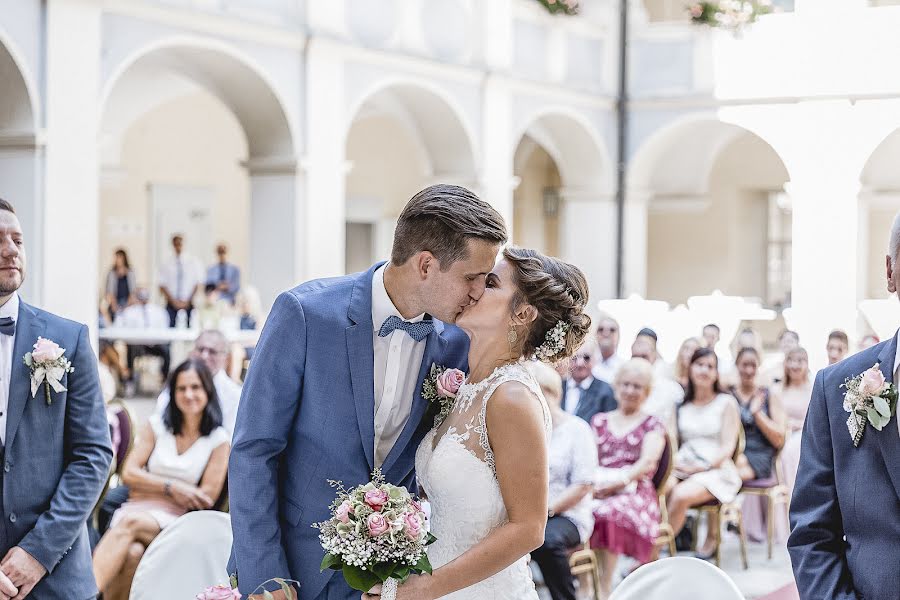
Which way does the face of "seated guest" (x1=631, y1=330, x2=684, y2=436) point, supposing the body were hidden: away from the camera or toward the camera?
toward the camera

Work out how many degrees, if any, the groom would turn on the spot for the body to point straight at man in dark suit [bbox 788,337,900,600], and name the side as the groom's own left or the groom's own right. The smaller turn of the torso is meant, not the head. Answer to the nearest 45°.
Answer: approximately 45° to the groom's own left

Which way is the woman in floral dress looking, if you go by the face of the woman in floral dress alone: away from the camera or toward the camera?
toward the camera

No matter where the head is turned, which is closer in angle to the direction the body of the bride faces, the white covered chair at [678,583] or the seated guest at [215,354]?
the seated guest

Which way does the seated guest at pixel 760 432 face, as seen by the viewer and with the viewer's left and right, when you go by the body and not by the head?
facing the viewer and to the left of the viewer

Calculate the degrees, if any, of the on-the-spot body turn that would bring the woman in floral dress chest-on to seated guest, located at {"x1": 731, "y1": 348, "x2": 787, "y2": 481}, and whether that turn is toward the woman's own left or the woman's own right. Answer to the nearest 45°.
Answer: approximately 135° to the woman's own left

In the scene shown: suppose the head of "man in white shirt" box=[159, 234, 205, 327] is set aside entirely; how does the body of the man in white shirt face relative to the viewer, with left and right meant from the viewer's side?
facing the viewer

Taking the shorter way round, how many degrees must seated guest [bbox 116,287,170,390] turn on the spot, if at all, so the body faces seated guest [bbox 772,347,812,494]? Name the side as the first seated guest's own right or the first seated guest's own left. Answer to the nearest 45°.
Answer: approximately 45° to the first seated guest's own left

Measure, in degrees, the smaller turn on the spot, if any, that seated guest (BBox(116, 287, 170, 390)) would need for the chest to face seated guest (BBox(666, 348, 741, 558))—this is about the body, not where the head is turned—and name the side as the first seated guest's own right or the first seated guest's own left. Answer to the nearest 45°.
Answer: approximately 45° to the first seated guest's own left

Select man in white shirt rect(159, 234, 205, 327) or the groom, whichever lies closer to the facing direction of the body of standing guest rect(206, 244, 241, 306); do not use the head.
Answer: the groom

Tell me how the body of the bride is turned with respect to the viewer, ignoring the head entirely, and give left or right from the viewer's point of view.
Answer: facing to the left of the viewer
